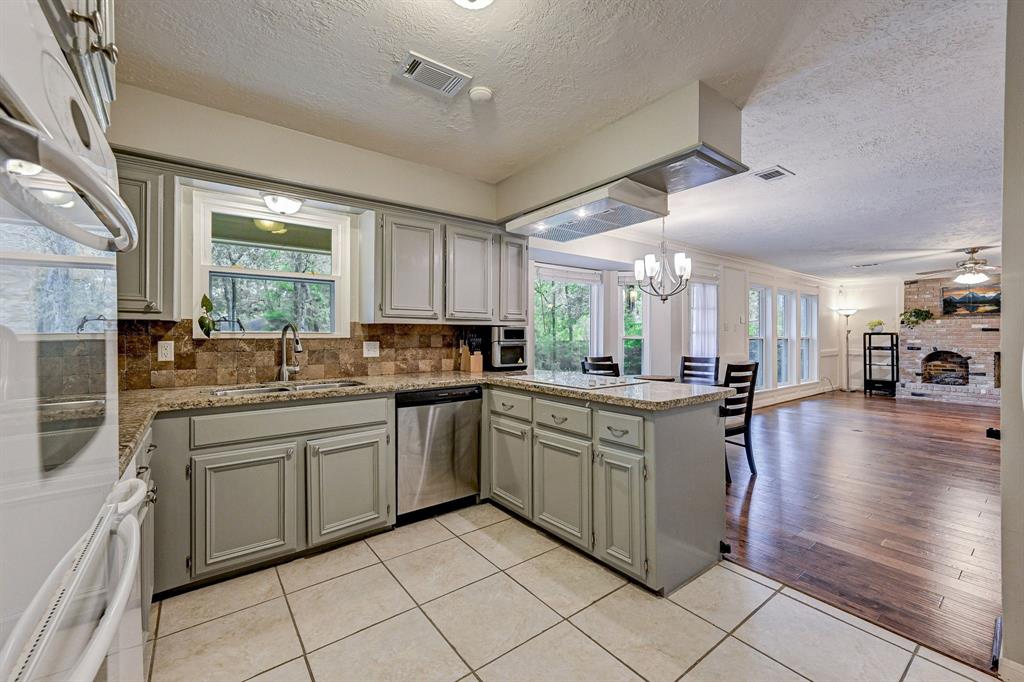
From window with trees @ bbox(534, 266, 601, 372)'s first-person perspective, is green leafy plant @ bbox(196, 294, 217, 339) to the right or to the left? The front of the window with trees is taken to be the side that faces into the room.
on its right

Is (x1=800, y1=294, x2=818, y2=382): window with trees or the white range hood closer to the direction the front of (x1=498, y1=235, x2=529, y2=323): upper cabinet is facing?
the white range hood

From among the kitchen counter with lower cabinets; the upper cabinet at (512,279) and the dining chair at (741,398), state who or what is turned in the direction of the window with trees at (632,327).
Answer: the dining chair

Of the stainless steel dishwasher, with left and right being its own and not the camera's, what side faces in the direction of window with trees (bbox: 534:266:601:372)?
left
